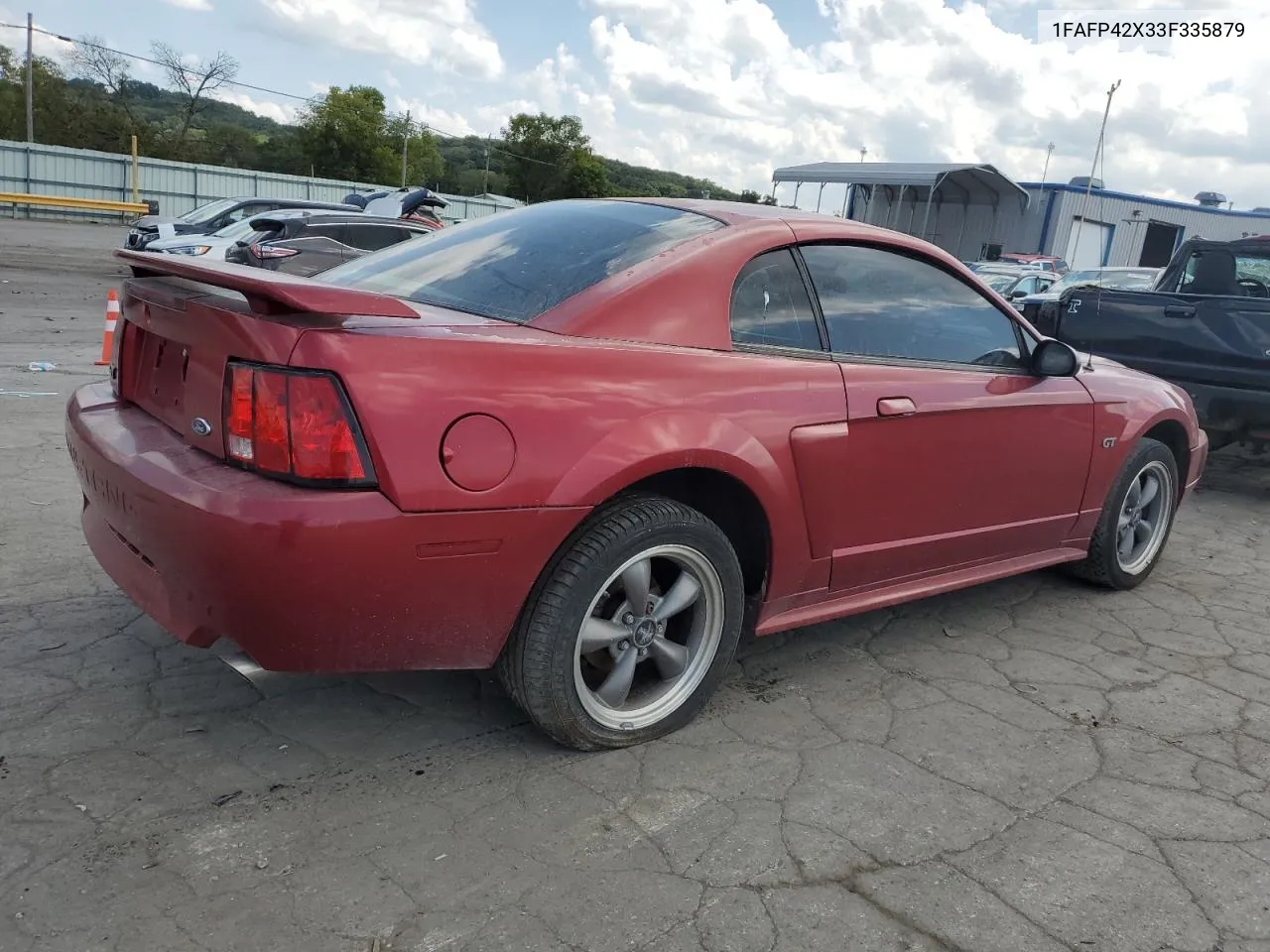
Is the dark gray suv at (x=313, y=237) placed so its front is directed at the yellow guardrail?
no

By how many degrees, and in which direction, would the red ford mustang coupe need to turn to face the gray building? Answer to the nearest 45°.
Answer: approximately 45° to its left

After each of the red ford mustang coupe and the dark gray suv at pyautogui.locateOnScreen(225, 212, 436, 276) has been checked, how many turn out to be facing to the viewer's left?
0

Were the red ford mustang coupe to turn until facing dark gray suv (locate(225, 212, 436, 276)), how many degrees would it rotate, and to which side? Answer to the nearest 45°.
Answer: approximately 45° to its left

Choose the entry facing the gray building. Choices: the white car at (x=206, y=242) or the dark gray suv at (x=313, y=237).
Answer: the dark gray suv

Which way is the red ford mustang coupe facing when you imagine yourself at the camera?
facing away from the viewer and to the right of the viewer

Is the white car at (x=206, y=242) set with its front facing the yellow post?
no

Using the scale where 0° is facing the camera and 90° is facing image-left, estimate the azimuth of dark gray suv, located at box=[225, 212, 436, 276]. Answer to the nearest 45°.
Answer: approximately 225°

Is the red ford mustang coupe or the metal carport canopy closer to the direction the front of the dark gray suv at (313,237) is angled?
the metal carport canopy

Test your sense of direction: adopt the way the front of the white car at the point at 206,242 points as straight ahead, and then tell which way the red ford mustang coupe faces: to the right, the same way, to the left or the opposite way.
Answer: the opposite way

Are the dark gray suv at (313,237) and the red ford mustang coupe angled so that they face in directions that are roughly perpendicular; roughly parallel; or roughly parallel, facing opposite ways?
roughly parallel

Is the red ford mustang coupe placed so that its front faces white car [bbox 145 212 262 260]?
no

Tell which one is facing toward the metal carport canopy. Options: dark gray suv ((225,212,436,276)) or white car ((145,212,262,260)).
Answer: the dark gray suv

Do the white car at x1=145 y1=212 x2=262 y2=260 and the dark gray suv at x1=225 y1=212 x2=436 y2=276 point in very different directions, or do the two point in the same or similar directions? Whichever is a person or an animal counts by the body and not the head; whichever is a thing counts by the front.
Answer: very different directions

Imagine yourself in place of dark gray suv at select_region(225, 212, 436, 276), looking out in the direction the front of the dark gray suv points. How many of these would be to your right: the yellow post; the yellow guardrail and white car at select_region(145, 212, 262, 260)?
0

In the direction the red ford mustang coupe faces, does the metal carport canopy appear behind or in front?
in front

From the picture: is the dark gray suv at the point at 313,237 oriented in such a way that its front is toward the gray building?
yes
